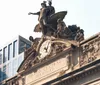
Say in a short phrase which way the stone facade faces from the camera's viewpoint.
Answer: facing the viewer and to the left of the viewer
